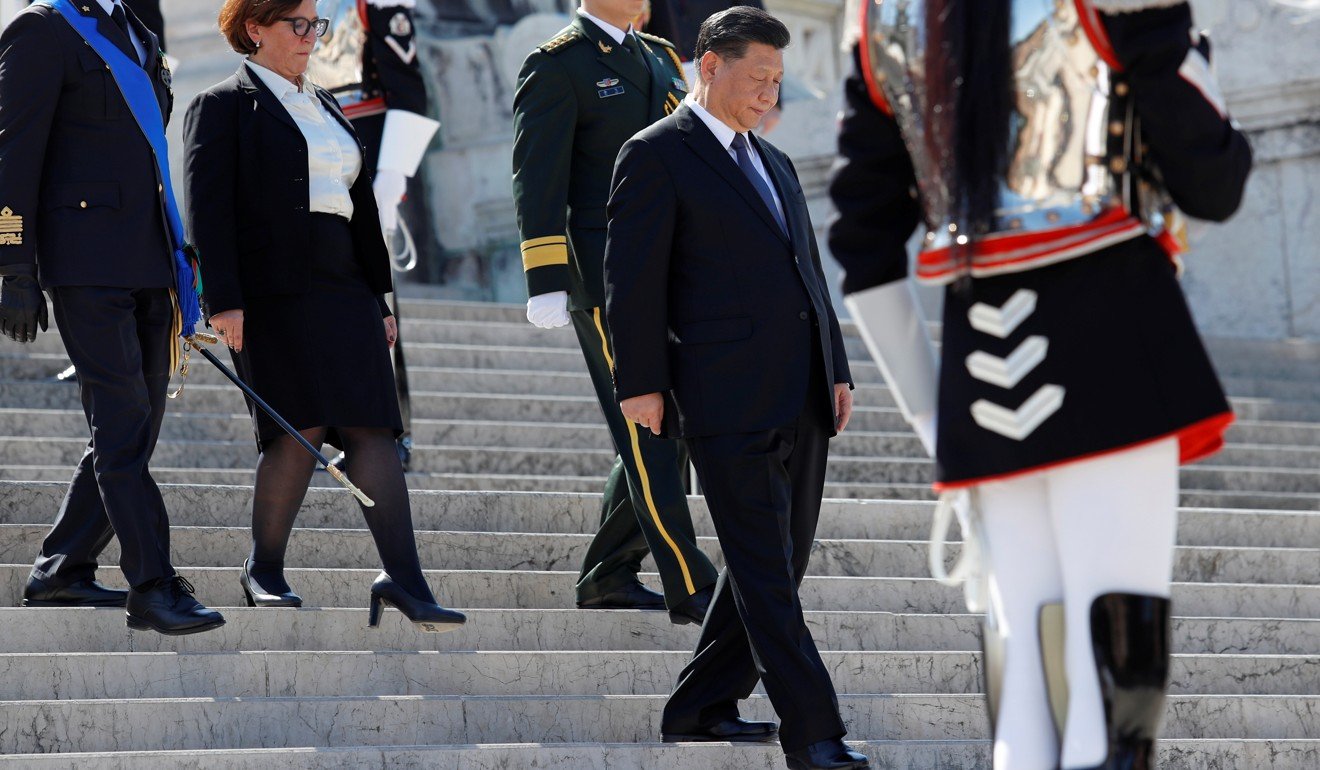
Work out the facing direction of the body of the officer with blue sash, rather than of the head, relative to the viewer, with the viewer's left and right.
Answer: facing the viewer and to the right of the viewer

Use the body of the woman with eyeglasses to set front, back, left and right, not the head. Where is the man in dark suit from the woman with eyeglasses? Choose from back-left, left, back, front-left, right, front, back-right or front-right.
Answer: front

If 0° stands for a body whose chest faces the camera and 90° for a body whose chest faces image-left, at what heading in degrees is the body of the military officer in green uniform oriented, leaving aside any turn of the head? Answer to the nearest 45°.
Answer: approximately 315°

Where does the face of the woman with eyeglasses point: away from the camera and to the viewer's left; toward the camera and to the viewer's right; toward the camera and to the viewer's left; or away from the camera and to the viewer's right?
toward the camera and to the viewer's right

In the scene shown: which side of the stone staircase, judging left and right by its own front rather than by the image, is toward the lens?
front

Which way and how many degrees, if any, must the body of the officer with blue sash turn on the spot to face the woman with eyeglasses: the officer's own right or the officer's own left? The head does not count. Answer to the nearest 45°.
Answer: approximately 45° to the officer's own left

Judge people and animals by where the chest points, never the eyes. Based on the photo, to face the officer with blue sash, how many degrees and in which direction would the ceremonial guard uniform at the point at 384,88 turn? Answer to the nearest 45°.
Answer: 0° — it already faces them
